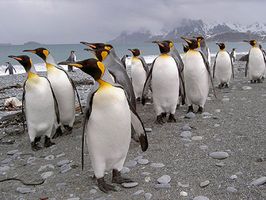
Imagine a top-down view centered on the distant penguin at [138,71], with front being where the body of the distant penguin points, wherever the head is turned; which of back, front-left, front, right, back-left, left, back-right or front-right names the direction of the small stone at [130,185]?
front-left

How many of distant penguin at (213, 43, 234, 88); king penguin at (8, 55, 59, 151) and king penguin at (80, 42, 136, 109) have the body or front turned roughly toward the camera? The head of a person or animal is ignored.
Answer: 2

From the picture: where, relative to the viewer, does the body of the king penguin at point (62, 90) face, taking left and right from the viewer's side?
facing the viewer and to the left of the viewer

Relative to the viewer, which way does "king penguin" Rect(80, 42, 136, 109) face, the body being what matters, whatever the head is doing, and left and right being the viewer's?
facing to the left of the viewer

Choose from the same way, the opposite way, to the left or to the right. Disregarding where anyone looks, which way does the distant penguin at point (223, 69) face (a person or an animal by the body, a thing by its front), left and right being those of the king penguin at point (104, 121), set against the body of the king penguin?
the same way

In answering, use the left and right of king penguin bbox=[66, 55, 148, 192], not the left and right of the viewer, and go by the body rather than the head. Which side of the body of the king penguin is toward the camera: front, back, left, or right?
front

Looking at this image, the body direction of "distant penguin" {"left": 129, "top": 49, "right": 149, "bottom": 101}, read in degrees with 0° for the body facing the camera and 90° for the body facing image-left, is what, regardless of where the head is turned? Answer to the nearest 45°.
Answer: approximately 45°

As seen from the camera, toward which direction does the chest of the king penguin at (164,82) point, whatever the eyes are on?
toward the camera

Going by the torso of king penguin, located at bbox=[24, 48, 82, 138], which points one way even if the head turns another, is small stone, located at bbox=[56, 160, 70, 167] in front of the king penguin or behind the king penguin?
in front

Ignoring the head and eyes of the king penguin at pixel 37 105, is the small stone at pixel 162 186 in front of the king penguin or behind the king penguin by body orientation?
in front

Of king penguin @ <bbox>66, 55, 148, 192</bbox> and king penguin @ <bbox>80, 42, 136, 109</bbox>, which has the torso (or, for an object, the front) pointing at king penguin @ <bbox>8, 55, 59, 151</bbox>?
king penguin @ <bbox>80, 42, 136, 109</bbox>

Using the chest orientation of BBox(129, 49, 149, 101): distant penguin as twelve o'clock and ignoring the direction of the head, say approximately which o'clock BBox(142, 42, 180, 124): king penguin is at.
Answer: The king penguin is roughly at 10 o'clock from the distant penguin.

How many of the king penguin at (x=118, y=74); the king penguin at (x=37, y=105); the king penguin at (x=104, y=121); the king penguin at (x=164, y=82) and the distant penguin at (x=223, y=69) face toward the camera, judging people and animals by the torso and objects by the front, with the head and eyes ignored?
4

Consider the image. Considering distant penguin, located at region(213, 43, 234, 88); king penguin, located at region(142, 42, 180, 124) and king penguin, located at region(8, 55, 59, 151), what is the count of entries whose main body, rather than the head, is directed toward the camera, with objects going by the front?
3

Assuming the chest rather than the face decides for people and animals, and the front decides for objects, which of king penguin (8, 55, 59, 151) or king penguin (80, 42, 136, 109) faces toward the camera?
king penguin (8, 55, 59, 151)

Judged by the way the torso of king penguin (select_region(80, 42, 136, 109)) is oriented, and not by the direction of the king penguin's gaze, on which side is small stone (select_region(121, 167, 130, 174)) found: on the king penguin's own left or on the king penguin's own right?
on the king penguin's own left

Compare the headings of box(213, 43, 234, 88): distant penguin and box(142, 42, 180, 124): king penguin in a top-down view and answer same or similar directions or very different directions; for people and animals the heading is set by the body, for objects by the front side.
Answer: same or similar directions
